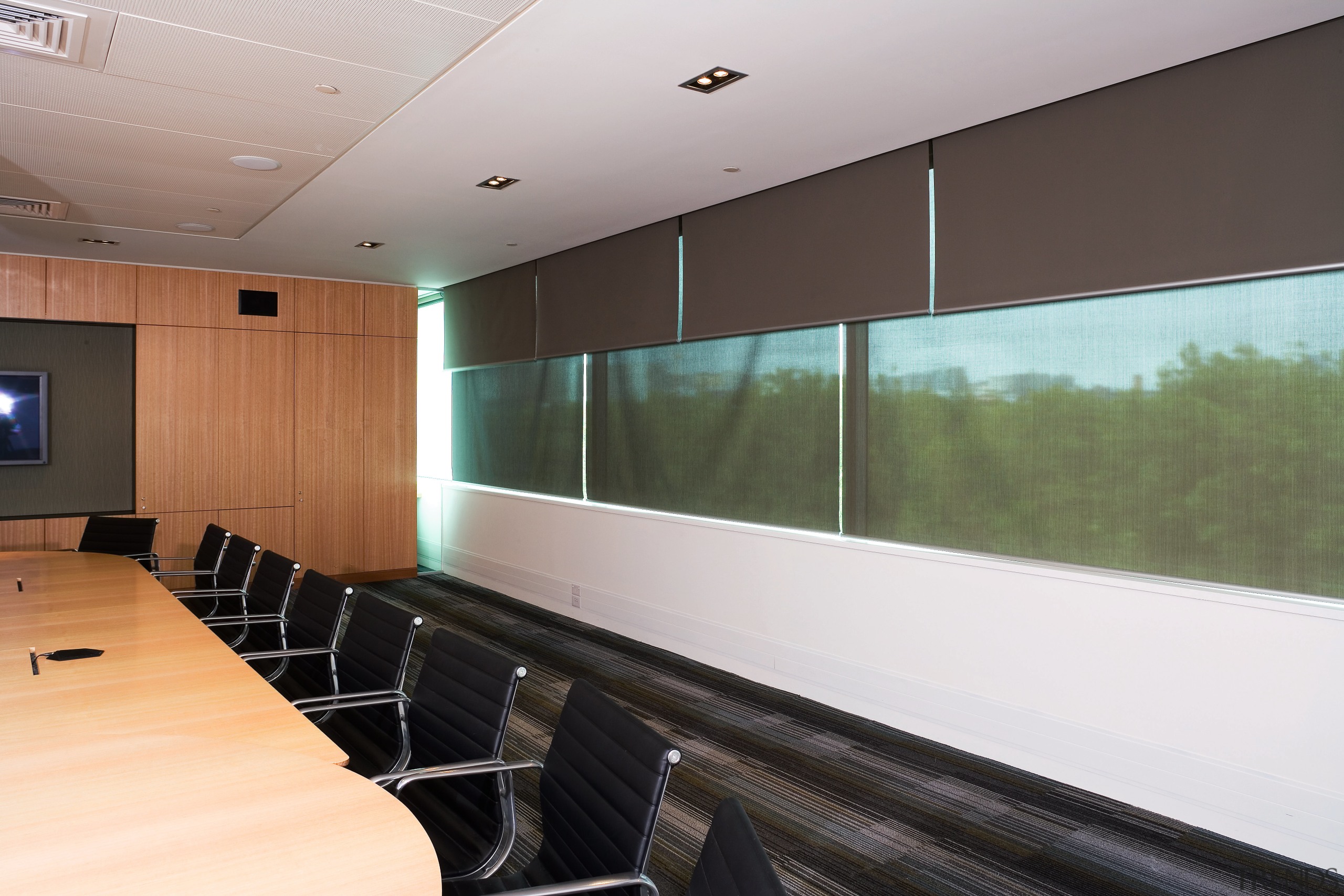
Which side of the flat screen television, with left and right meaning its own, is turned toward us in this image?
front

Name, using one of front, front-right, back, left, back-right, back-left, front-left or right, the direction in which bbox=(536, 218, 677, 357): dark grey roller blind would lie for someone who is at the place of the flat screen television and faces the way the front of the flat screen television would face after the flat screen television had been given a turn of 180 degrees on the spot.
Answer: back-right

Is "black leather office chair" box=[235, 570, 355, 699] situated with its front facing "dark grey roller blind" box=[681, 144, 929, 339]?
no

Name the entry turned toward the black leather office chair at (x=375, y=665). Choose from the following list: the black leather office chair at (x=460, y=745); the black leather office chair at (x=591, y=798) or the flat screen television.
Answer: the flat screen television

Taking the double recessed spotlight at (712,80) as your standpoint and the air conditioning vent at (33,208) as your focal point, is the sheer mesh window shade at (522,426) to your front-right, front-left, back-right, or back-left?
front-right

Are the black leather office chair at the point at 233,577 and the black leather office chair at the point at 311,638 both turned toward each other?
no

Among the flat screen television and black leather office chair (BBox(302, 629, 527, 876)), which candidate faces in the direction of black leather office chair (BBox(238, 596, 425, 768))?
the flat screen television

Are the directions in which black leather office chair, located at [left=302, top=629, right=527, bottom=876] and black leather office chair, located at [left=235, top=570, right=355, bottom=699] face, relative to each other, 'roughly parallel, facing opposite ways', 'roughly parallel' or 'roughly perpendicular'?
roughly parallel

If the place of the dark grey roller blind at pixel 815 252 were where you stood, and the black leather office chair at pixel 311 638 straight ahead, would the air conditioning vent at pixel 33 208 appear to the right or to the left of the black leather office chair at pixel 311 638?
right

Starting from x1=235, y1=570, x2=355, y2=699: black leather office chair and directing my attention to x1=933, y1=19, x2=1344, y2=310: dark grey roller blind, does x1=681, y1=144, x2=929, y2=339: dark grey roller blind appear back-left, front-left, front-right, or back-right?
front-left

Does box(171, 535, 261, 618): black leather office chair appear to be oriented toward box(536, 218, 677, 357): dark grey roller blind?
no

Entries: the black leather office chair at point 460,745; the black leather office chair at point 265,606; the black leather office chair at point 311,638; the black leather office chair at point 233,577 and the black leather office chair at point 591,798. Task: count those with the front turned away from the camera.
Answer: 0

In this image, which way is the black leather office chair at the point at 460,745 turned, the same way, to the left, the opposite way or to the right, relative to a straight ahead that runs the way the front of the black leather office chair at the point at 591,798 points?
the same way

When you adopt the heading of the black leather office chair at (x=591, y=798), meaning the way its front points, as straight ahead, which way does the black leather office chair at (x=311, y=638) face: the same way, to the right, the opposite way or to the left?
the same way

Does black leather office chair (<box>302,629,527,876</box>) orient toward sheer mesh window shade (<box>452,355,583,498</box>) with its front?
no

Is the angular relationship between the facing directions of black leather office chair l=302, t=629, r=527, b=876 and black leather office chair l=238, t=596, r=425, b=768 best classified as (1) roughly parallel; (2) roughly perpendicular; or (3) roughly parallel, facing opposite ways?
roughly parallel

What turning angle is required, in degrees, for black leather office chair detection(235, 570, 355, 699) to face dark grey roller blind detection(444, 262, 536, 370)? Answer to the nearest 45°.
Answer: approximately 135° to its right

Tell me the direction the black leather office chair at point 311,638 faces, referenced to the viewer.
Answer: facing the viewer and to the left of the viewer

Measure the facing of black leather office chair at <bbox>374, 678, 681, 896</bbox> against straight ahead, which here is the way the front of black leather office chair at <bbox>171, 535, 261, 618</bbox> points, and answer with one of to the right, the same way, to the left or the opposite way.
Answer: the same way

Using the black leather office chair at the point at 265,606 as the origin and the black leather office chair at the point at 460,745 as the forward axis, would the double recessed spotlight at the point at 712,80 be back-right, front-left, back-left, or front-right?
front-left

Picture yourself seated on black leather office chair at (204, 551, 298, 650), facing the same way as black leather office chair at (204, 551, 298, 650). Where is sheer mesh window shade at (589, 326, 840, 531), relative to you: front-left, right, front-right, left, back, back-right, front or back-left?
back-left

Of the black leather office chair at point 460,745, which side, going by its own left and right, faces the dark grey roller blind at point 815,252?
back

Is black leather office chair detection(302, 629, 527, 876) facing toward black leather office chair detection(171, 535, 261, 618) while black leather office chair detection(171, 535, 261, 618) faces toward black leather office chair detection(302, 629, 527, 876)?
no

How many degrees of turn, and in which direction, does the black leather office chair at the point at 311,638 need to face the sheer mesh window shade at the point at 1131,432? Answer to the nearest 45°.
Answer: approximately 135° to its left
